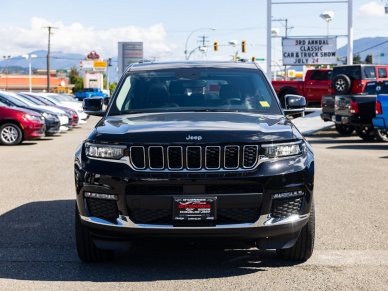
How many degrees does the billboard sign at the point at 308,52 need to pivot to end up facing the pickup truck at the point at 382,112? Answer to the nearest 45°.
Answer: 0° — it already faces it

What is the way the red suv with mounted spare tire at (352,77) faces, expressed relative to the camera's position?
facing away from the viewer and to the right of the viewer

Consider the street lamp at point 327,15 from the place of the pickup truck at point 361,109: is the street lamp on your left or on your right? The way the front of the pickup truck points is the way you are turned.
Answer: on your left

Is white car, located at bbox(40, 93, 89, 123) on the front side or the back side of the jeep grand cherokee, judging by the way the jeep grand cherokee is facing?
on the back side

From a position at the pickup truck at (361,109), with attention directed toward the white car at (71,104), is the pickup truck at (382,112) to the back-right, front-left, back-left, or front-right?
back-left
